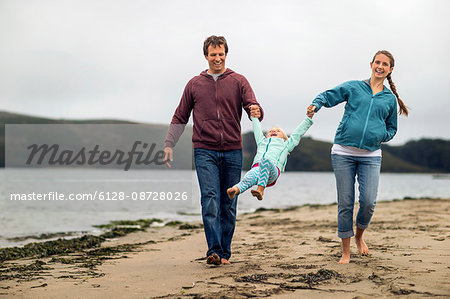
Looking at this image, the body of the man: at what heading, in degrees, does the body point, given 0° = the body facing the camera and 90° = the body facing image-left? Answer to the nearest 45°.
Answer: approximately 0°

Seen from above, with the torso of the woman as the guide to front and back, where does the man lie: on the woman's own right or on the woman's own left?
on the woman's own right

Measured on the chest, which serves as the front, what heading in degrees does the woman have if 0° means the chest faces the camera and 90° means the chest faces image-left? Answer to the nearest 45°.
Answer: approximately 0°

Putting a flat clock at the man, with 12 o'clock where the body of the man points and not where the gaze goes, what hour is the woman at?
The woman is roughly at 9 o'clock from the man.
